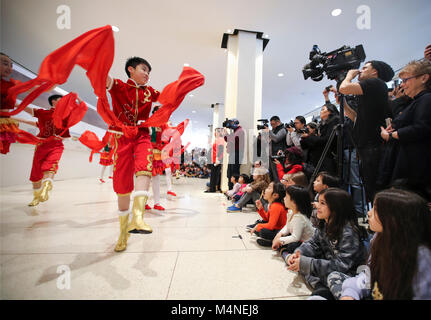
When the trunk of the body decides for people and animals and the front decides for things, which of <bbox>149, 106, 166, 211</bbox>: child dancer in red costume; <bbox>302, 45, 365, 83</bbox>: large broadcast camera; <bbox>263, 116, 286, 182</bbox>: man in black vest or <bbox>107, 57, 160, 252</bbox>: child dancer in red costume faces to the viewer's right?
<bbox>149, 106, 166, 211</bbox>: child dancer in red costume

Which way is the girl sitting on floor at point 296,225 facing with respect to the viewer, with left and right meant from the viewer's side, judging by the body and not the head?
facing to the left of the viewer

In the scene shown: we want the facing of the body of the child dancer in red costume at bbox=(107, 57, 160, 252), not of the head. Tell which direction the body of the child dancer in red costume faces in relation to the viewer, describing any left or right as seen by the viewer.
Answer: facing the viewer

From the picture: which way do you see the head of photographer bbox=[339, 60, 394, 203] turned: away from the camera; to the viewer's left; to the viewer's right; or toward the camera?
to the viewer's left

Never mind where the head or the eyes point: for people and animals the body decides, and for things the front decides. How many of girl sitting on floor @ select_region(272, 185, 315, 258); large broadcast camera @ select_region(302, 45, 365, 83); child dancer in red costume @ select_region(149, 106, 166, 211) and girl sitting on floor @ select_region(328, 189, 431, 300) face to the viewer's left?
3

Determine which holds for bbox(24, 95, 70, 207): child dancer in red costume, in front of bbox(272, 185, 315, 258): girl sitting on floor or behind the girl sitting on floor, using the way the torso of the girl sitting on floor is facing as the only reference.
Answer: in front

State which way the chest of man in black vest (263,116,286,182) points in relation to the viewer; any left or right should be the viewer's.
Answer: facing the viewer and to the left of the viewer

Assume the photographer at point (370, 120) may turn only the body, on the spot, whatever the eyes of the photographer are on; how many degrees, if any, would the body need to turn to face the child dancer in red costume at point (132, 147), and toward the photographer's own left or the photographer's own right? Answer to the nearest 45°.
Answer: approximately 45° to the photographer's own left

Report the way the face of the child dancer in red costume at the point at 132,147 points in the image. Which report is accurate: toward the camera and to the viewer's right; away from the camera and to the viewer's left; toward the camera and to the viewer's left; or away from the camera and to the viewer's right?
toward the camera and to the viewer's right

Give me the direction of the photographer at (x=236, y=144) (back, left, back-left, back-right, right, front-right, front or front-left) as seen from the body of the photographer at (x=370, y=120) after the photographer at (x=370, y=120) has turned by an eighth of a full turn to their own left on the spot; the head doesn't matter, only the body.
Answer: right

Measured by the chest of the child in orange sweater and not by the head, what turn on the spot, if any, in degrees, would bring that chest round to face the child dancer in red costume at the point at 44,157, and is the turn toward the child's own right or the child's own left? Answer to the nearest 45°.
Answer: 0° — they already face them

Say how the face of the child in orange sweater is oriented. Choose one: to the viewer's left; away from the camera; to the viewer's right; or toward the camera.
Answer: to the viewer's left

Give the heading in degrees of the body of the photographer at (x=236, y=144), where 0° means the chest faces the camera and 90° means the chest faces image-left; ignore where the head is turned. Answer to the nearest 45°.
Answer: approximately 90°

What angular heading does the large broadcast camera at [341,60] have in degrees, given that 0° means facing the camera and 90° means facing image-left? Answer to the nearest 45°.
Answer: approximately 90°
